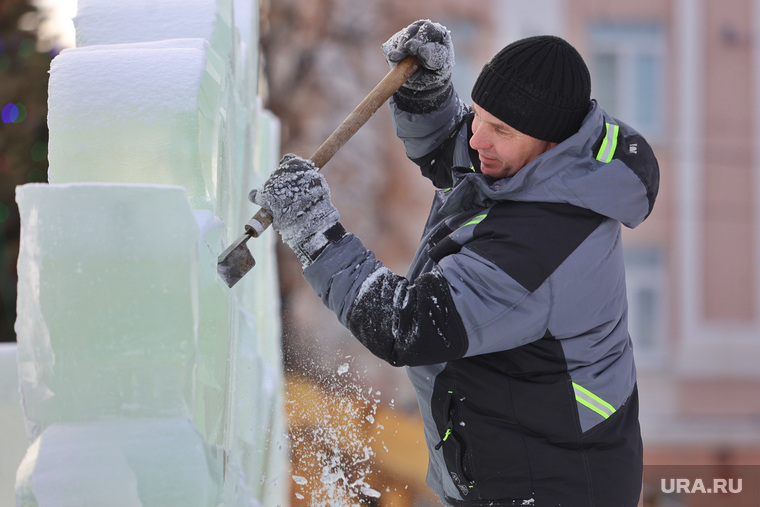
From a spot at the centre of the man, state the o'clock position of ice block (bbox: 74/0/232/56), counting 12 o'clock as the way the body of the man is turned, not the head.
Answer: The ice block is roughly at 12 o'clock from the man.

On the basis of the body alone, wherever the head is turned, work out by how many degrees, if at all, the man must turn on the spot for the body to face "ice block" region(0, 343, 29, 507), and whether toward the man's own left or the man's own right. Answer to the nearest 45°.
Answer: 0° — they already face it

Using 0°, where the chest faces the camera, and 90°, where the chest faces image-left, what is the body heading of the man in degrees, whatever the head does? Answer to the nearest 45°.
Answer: approximately 90°
